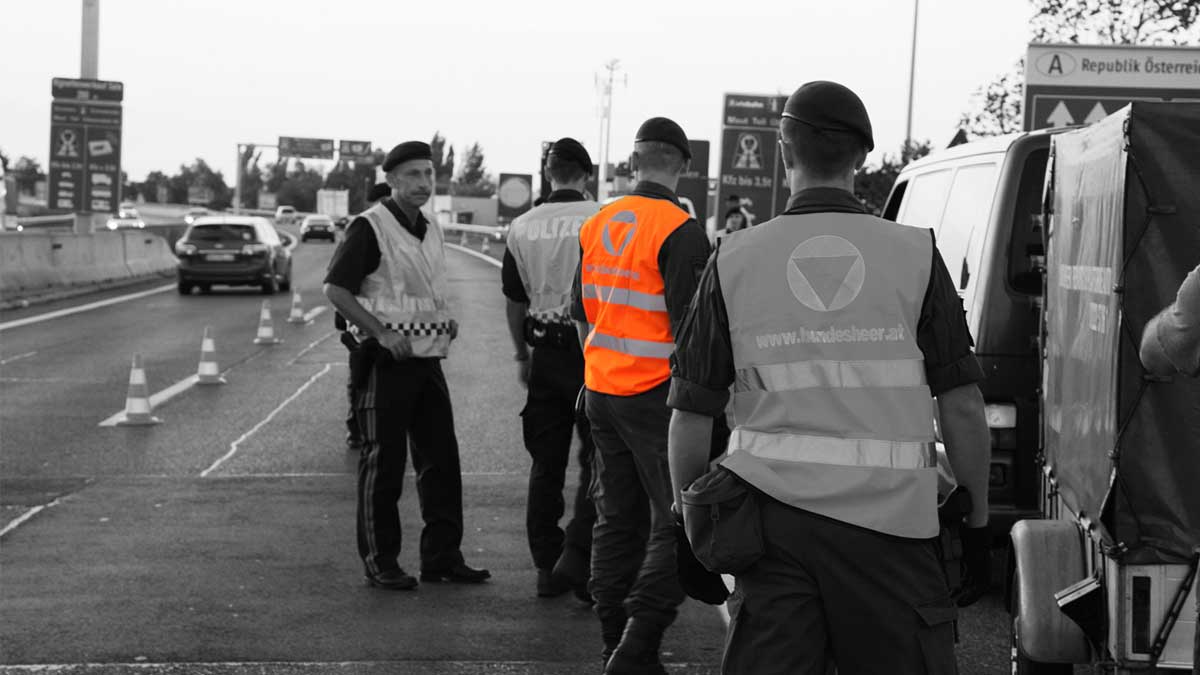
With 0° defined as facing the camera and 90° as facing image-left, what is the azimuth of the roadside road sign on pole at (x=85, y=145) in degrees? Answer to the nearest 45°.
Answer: approximately 0°

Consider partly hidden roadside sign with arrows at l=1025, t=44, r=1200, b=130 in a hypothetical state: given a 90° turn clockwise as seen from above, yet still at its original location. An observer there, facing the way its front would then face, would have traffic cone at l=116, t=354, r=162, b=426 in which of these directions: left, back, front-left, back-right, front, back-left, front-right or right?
front-left

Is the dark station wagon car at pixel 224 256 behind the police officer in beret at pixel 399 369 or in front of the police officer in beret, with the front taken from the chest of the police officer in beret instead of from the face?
behind

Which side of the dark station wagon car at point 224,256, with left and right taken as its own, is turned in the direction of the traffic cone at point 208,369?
back

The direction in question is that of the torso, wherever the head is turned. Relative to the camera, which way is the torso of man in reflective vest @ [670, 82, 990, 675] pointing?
away from the camera

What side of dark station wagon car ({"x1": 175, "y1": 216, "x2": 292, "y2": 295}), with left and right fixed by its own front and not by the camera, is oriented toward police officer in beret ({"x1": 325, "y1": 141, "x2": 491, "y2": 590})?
back

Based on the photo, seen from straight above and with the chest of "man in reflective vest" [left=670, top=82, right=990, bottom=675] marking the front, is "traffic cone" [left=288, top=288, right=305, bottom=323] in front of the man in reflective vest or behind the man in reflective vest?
in front

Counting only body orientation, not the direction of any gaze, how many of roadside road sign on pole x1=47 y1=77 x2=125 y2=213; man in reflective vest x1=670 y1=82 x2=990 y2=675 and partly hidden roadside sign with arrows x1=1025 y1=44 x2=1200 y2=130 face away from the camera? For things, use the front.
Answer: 1

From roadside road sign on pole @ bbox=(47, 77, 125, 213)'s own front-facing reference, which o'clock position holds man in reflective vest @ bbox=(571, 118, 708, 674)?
The man in reflective vest is roughly at 12 o'clock from the roadside road sign on pole.

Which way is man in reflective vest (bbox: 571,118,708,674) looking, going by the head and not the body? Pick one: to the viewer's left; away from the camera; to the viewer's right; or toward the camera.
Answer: away from the camera

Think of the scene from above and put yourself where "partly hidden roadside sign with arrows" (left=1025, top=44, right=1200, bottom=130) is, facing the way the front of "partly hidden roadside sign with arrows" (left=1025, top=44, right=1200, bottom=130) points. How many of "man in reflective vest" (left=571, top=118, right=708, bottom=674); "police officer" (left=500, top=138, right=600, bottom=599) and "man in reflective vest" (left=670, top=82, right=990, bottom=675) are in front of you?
3

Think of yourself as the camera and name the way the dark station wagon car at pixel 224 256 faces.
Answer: facing away from the viewer

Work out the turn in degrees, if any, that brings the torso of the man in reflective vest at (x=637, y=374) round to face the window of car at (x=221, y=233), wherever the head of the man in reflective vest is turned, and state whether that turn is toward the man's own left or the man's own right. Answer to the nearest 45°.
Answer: approximately 45° to the man's own left

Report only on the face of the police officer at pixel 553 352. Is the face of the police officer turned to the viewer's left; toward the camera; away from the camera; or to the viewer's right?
away from the camera

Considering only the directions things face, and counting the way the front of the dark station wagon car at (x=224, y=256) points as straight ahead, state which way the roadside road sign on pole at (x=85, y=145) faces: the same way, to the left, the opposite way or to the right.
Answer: the opposite way

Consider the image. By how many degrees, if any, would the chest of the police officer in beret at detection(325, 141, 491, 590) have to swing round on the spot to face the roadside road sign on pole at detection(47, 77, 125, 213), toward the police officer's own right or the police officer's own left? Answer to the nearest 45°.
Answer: approximately 135° to the police officer's own left

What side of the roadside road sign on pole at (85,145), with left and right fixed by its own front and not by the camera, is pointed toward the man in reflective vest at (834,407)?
front
